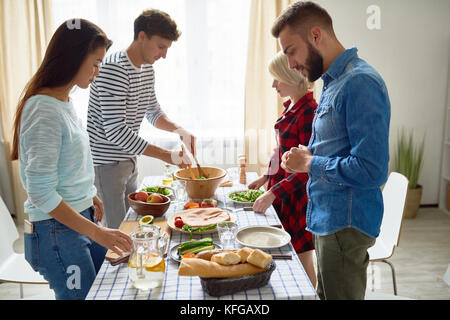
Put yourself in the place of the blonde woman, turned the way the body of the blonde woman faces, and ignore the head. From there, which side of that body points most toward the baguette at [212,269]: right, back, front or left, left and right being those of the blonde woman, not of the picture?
left

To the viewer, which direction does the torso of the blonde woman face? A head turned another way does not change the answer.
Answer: to the viewer's left

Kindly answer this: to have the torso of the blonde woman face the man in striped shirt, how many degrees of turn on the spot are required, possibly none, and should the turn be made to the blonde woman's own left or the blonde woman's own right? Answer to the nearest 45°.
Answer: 0° — they already face them

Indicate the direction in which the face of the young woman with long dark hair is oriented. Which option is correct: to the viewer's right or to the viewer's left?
to the viewer's right
